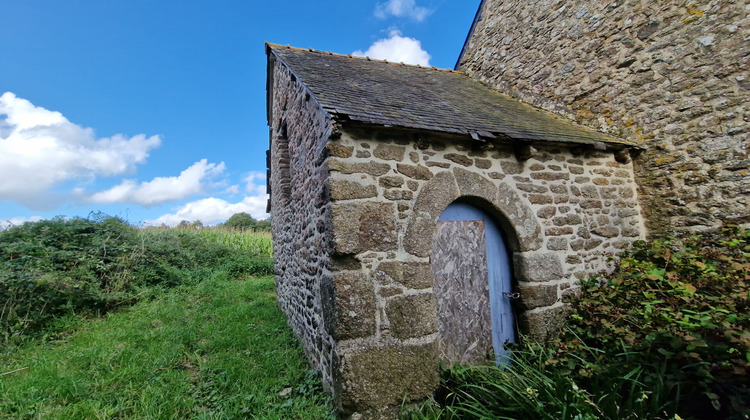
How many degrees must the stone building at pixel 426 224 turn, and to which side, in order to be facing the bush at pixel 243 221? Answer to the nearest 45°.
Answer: approximately 180°

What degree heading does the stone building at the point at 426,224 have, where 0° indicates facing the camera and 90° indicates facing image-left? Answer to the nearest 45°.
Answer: approximately 315°
